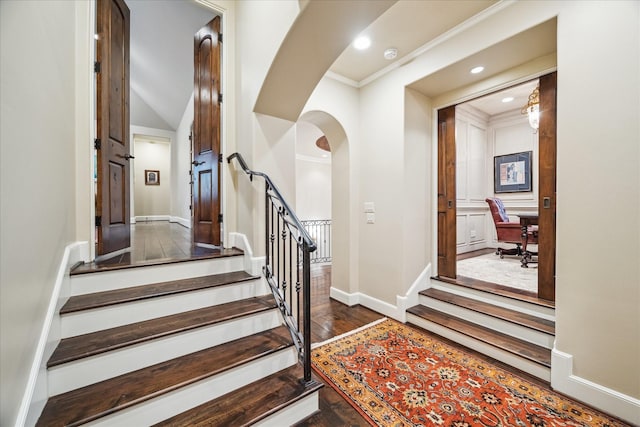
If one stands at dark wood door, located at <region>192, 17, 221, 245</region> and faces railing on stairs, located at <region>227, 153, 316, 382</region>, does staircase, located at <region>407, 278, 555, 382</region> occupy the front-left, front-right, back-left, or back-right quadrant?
front-left

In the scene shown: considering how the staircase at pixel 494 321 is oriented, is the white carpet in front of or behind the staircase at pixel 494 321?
behind

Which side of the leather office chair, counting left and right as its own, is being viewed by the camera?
right

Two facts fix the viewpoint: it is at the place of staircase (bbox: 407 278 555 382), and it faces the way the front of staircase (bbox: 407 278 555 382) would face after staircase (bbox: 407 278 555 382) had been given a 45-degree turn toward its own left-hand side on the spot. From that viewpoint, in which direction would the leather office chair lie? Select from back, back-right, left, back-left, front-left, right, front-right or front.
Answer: back

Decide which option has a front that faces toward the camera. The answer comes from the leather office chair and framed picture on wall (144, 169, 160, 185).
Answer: the framed picture on wall

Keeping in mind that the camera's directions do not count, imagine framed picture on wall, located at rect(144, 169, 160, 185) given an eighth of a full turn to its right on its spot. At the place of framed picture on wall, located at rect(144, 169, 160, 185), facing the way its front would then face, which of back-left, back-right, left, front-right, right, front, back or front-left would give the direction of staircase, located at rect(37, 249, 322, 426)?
front-left

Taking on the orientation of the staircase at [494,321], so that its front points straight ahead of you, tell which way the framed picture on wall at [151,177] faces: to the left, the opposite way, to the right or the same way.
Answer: to the left

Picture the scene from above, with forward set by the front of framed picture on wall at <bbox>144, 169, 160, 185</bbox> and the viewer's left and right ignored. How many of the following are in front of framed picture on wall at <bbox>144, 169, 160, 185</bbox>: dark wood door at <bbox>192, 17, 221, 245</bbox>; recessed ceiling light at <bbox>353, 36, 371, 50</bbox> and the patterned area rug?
3

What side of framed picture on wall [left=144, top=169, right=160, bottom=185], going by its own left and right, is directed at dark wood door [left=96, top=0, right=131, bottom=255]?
front

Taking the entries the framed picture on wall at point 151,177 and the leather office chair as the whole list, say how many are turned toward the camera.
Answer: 1

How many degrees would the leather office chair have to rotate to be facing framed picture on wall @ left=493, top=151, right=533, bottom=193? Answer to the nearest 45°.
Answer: approximately 90° to its left

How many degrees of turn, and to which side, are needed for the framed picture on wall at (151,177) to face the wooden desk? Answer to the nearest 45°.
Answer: approximately 45° to its left

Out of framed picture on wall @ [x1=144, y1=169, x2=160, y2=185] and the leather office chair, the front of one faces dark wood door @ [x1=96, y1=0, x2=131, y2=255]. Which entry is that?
the framed picture on wall

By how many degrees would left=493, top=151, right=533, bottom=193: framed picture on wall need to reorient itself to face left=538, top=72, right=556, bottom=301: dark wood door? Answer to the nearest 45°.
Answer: approximately 45° to its left

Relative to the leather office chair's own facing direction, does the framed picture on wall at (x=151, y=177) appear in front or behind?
behind

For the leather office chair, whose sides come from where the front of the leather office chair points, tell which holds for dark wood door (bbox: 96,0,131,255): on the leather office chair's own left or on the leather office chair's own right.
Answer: on the leather office chair's own right

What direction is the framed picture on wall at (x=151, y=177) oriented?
toward the camera
